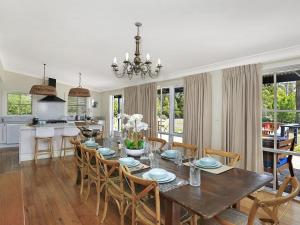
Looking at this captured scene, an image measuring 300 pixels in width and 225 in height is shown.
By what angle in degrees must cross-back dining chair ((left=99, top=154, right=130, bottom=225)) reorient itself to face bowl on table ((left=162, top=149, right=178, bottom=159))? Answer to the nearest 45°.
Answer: approximately 45° to its right

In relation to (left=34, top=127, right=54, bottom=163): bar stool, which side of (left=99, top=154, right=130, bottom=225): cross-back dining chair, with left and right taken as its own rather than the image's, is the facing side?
left

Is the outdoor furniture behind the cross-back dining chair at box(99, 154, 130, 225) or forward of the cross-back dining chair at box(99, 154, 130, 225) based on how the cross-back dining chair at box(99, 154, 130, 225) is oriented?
forward

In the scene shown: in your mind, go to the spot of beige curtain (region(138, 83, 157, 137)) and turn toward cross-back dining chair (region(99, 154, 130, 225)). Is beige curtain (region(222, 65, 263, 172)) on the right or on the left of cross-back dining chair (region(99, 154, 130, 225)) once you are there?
left

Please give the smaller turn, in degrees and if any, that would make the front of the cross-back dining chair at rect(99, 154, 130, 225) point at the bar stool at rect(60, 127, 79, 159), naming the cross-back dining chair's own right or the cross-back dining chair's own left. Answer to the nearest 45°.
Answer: approximately 45° to the cross-back dining chair's own left

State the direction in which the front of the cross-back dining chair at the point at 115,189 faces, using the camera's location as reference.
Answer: facing away from the viewer and to the right of the viewer

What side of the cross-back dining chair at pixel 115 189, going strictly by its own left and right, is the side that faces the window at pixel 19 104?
left

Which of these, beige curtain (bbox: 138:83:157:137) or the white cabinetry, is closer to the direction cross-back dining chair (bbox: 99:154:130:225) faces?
the beige curtain

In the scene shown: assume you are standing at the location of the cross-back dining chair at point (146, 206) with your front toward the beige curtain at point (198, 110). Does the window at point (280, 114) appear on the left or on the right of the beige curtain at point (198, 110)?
right

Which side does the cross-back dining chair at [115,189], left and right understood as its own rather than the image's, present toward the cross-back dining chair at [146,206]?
right

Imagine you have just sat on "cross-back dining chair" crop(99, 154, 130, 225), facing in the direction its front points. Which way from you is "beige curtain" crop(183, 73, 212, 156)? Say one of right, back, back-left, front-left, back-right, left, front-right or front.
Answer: front

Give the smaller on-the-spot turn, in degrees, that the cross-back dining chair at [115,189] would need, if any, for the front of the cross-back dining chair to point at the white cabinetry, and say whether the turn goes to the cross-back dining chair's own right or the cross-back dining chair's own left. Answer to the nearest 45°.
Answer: approximately 90° to the cross-back dining chair's own left
